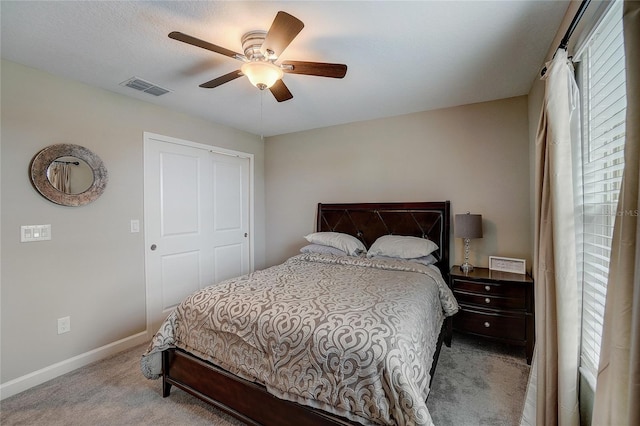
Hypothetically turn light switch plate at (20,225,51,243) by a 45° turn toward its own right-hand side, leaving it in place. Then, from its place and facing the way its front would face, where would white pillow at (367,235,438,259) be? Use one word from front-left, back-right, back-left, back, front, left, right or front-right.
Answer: left

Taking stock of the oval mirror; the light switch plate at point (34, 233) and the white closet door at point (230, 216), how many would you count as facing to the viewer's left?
0

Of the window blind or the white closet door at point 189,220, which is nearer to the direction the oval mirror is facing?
the window blind

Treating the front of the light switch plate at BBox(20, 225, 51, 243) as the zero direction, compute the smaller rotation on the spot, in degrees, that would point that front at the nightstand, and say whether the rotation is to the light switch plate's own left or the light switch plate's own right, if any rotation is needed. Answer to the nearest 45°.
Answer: approximately 45° to the light switch plate's own left

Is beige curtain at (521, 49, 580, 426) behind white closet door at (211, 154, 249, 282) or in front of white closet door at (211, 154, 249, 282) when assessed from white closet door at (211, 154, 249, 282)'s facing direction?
in front

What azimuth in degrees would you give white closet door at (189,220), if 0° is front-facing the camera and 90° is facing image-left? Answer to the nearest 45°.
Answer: approximately 315°

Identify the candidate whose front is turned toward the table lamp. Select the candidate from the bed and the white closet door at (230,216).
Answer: the white closet door

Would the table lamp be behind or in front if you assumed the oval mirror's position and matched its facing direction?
in front

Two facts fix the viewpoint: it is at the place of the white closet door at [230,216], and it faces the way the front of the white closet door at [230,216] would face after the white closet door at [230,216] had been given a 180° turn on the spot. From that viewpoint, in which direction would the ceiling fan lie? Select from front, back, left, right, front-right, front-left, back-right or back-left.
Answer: back-left

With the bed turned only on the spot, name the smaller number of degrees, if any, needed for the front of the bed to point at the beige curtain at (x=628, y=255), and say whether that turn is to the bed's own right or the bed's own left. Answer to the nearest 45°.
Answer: approximately 90° to the bed's own left

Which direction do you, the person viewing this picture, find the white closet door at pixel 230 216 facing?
facing the viewer and to the right of the viewer

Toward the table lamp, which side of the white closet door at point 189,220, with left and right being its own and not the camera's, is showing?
front

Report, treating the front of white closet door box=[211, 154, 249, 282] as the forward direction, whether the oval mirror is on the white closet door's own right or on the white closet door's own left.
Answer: on the white closet door's own right
